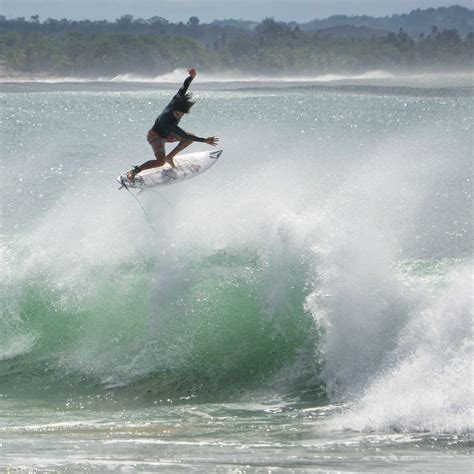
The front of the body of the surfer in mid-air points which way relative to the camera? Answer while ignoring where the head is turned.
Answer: to the viewer's right
